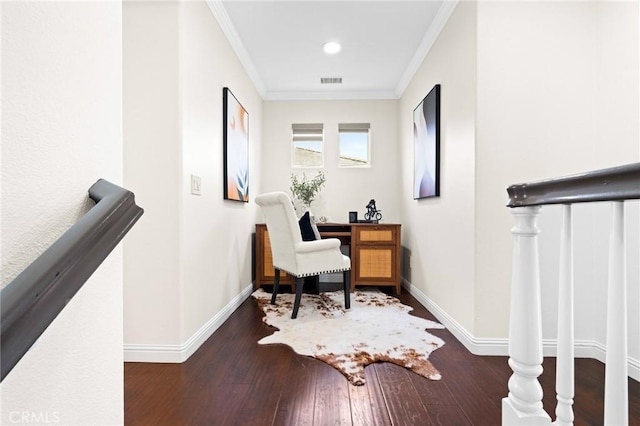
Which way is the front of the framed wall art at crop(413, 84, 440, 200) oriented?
to the viewer's left

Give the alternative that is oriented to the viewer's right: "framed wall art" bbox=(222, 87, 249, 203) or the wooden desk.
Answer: the framed wall art

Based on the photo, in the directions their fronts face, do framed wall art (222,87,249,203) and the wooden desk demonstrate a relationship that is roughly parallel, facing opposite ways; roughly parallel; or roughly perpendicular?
roughly perpendicular

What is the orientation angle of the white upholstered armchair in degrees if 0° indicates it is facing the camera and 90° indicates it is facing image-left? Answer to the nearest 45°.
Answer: approximately 225°

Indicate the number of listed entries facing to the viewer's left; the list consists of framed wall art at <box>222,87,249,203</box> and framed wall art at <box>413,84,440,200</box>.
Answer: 1

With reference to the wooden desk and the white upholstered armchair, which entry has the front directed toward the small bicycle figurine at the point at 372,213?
the white upholstered armchair

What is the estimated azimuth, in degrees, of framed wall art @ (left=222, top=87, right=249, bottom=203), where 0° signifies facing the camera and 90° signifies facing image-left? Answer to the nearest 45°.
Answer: approximately 270°
